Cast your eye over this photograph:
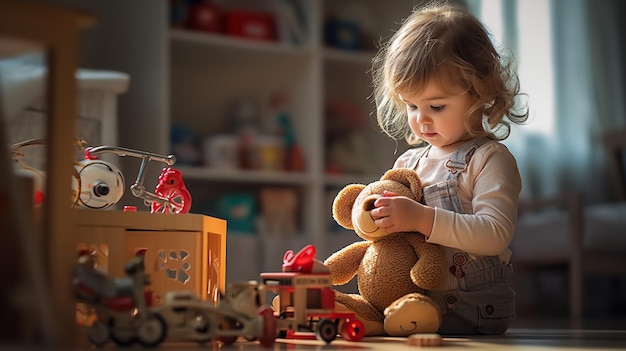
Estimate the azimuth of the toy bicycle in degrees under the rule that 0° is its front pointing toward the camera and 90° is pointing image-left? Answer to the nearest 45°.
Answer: approximately 90°

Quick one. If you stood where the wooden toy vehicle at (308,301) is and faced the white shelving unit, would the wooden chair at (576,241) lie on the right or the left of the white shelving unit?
right

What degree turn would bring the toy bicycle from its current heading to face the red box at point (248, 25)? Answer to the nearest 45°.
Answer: approximately 90° to its right
